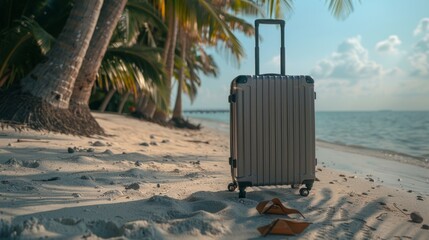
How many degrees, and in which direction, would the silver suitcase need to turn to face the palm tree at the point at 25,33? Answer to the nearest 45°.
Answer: approximately 135° to its right

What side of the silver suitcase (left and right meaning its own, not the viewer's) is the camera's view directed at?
front

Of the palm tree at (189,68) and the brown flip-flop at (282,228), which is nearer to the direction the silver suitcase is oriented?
the brown flip-flop

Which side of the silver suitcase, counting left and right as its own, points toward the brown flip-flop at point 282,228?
front

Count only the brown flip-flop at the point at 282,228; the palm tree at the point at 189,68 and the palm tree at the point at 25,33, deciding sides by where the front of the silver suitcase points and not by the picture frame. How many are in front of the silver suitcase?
1

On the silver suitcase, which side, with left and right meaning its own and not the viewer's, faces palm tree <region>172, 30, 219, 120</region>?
back
